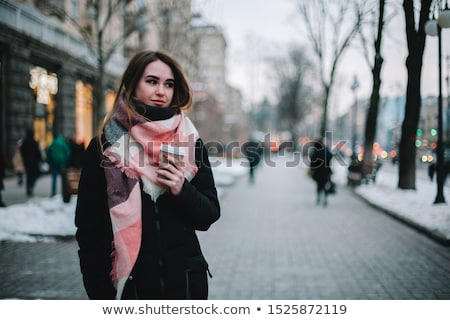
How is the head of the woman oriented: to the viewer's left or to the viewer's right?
to the viewer's right

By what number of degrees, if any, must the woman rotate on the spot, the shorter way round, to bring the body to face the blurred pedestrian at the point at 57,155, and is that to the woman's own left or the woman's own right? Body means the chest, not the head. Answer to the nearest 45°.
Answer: approximately 135° to the woman's own left

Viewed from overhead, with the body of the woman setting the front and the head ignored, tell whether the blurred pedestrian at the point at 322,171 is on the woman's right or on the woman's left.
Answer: on the woman's left

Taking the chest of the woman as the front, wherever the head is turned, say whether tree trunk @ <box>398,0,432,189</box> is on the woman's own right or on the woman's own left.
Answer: on the woman's own left

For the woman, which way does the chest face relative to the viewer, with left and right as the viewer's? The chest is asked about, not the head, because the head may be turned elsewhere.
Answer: facing the viewer and to the right of the viewer

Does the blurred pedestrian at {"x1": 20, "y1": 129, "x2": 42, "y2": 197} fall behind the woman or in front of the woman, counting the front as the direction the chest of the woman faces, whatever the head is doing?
behind
